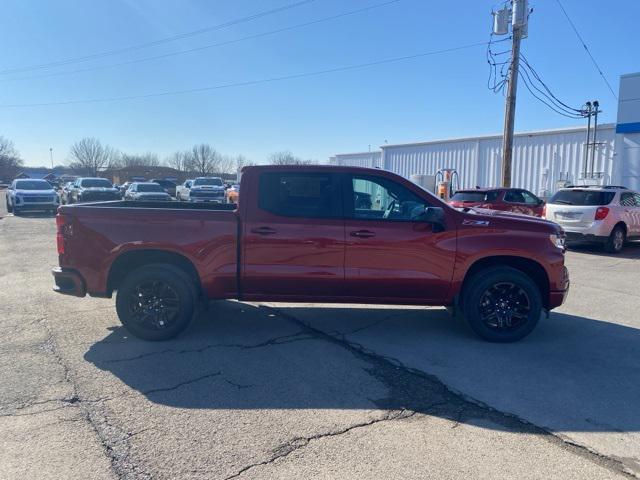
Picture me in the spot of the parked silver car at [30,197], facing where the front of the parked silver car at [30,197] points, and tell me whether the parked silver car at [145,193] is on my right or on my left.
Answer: on my left

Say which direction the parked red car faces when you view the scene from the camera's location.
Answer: facing away from the viewer and to the right of the viewer

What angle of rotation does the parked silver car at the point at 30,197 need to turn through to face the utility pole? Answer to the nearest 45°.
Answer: approximately 45° to its left

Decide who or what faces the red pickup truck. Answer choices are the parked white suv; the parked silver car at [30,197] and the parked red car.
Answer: the parked silver car

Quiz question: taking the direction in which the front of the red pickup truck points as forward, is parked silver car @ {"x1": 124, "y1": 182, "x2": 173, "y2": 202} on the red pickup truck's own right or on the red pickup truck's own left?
on the red pickup truck's own left

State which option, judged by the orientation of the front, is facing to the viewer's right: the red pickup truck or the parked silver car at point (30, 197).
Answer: the red pickup truck

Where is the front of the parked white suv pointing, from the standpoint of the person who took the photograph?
facing away from the viewer and to the right of the viewer

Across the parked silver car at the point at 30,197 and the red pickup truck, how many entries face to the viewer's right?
1

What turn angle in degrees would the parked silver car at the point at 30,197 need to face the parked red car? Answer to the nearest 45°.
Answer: approximately 45° to its left

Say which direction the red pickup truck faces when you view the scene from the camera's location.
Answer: facing to the right of the viewer

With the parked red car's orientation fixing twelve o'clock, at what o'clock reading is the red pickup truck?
The red pickup truck is roughly at 5 o'clock from the parked red car.

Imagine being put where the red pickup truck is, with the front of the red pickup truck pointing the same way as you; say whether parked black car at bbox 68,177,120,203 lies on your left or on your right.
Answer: on your left
